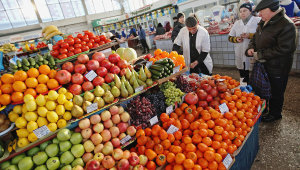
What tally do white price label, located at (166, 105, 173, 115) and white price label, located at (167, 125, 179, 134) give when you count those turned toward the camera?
2

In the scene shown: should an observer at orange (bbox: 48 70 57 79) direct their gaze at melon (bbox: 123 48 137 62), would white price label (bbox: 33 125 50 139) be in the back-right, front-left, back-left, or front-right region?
back-right

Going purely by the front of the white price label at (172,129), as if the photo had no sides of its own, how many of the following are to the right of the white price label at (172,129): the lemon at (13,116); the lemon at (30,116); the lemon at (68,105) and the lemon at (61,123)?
4

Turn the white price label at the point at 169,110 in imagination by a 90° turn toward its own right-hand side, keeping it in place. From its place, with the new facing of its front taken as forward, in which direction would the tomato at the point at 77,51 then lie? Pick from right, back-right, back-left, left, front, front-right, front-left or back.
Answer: front

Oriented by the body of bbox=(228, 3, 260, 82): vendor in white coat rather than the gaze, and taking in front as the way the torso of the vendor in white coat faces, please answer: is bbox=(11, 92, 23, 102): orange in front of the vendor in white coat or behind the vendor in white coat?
in front

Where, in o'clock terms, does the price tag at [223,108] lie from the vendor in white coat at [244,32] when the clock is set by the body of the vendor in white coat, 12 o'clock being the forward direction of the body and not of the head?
The price tag is roughly at 12 o'clock from the vendor in white coat.

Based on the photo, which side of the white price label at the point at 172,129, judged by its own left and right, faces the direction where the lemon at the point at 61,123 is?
right

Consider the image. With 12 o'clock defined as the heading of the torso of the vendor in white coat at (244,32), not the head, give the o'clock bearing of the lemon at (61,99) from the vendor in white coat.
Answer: The lemon is roughly at 1 o'clock from the vendor in white coat.

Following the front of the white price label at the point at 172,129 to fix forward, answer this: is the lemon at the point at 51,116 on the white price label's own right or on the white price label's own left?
on the white price label's own right

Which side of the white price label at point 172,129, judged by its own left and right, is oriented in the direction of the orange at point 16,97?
right

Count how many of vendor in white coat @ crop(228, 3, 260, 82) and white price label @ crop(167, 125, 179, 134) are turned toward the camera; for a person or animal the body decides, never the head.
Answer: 2

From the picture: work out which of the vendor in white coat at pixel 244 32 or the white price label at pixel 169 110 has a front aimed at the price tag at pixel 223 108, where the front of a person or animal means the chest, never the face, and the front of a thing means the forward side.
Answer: the vendor in white coat

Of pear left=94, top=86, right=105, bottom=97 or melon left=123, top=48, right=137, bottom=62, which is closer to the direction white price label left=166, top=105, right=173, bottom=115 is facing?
the pear
